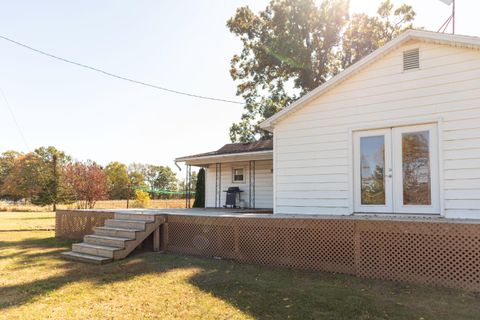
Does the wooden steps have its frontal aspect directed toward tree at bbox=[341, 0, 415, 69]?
no

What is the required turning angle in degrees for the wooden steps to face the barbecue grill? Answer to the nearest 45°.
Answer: approximately 180°

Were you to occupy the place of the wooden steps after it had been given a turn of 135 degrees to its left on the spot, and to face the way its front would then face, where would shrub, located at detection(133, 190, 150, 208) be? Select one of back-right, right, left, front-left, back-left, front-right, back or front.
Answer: left

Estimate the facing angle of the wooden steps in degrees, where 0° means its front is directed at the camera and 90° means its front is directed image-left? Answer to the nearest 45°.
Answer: approximately 45°

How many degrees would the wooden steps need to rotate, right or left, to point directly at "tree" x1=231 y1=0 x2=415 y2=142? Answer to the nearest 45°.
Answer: approximately 180°

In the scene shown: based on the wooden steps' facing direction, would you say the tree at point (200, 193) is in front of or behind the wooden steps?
behind

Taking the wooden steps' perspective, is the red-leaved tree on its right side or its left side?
on its right

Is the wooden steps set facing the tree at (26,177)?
no
